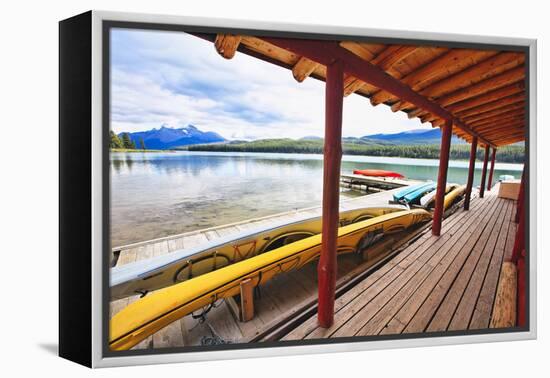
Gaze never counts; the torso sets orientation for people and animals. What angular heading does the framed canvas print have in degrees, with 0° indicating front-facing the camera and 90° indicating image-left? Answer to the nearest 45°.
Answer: approximately 315°
